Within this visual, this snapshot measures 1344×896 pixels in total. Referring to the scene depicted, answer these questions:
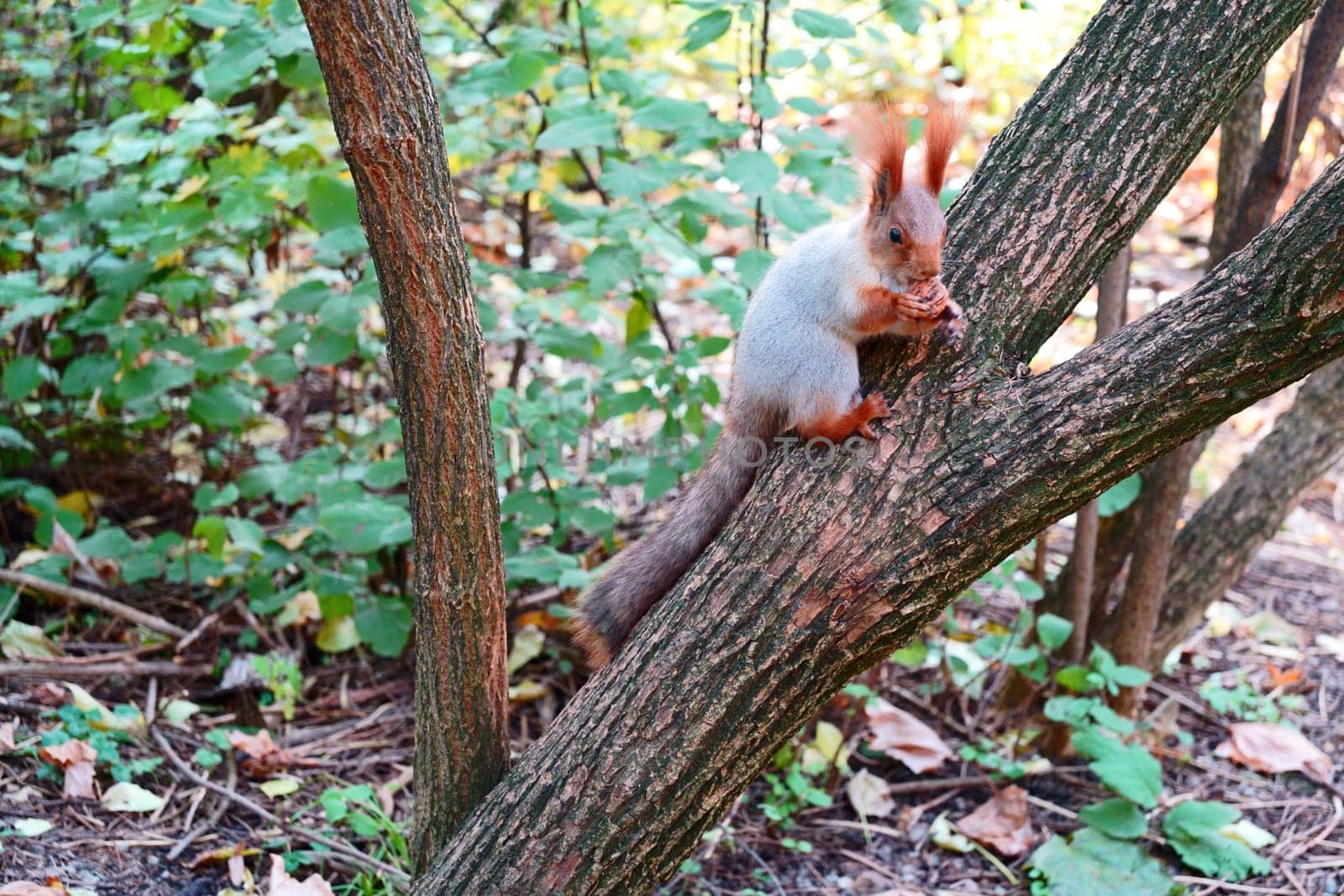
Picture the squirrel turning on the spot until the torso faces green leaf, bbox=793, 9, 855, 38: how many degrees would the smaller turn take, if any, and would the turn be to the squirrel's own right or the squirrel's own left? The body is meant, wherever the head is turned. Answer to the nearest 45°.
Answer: approximately 90° to the squirrel's own left

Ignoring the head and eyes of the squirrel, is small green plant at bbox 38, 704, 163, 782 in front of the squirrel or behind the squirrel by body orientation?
behind

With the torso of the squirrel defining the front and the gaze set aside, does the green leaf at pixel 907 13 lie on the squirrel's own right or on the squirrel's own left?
on the squirrel's own left

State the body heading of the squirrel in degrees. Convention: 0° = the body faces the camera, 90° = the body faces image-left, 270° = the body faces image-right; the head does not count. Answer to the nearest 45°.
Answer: approximately 270°

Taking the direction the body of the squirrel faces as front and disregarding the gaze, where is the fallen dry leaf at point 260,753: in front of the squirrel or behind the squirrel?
behind
